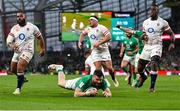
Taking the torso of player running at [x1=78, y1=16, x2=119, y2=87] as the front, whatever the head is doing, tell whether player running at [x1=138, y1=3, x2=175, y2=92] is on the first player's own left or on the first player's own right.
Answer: on the first player's own left

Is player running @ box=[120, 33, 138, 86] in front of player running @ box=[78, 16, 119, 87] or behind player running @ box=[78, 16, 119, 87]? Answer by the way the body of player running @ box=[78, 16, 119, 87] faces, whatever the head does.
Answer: behind

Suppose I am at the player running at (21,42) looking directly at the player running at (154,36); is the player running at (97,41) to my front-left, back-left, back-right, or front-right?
front-left

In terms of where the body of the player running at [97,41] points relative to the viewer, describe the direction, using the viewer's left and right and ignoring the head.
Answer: facing the viewer and to the left of the viewer

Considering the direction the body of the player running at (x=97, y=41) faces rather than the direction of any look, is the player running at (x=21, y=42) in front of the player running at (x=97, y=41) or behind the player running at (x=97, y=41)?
in front
